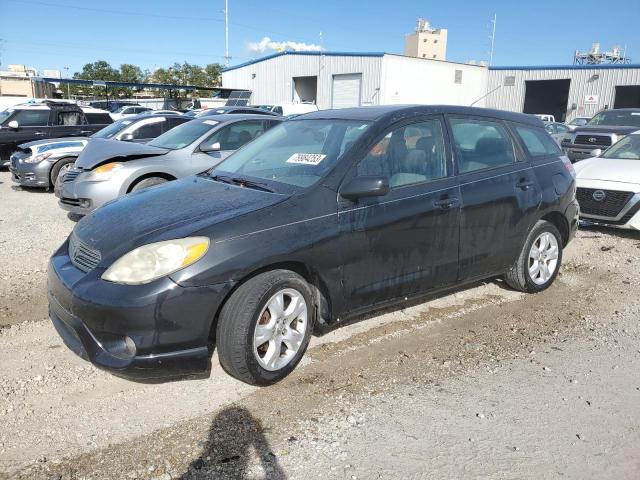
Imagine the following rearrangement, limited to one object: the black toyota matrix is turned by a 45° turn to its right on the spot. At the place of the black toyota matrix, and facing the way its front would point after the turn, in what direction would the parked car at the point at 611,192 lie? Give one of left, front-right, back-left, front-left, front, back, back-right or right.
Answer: back-right

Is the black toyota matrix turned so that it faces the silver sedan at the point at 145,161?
no

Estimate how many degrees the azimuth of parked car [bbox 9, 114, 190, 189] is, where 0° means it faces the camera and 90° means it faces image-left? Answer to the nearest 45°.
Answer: approximately 45°

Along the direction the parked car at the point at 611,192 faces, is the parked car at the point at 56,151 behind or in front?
in front

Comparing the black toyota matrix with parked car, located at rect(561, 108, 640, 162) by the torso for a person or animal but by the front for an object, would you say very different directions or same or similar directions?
same or similar directions

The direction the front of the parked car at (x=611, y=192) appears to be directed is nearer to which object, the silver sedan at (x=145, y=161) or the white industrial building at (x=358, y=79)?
the silver sedan

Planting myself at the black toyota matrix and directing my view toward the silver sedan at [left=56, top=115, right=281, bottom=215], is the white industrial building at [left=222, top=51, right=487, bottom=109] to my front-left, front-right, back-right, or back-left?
front-right

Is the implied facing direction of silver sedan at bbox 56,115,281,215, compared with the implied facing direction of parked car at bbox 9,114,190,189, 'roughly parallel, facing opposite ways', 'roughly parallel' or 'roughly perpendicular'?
roughly parallel

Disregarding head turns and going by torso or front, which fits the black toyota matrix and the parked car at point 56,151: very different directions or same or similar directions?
same or similar directions

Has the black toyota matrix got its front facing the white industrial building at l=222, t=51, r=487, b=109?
no

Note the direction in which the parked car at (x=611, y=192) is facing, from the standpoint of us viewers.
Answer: facing the viewer and to the left of the viewer

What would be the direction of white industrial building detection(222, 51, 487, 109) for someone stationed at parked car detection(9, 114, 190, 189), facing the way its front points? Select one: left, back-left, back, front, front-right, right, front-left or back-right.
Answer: back

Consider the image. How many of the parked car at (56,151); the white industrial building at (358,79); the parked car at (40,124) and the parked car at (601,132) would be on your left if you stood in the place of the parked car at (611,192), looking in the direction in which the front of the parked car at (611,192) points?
0

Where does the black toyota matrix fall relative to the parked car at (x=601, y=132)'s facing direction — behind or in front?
in front

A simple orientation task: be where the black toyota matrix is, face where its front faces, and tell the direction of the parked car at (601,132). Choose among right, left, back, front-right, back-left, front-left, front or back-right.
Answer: back

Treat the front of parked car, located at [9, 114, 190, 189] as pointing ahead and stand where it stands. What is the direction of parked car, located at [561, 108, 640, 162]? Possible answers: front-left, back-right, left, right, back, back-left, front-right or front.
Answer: back-left
